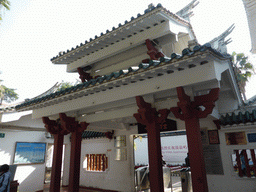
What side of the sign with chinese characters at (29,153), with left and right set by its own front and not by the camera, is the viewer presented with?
front

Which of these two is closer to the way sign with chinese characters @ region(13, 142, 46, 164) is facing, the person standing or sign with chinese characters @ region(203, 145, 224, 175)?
the person standing

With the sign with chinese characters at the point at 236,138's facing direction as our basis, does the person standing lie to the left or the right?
on its right

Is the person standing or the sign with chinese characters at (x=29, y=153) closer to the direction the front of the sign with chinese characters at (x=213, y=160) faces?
the person standing

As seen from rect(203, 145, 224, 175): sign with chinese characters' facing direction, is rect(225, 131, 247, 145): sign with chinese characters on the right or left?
on its left

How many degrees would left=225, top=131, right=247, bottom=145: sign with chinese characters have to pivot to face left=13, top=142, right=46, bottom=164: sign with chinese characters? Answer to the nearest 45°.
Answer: approximately 90° to its right

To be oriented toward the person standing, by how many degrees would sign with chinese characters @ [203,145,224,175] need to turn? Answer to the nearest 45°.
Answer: approximately 45° to its right

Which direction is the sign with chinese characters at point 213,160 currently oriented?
toward the camera

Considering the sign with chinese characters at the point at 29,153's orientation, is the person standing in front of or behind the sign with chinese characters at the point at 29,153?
in front

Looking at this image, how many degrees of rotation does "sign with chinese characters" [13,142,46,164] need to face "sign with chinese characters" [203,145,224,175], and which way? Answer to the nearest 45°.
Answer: approximately 45° to its left

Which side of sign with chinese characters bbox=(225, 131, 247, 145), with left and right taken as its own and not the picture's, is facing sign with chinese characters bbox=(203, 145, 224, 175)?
right

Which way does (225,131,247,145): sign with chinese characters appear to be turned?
toward the camera

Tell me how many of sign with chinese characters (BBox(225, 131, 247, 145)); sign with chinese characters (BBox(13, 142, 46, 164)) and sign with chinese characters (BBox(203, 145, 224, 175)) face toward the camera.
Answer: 3
